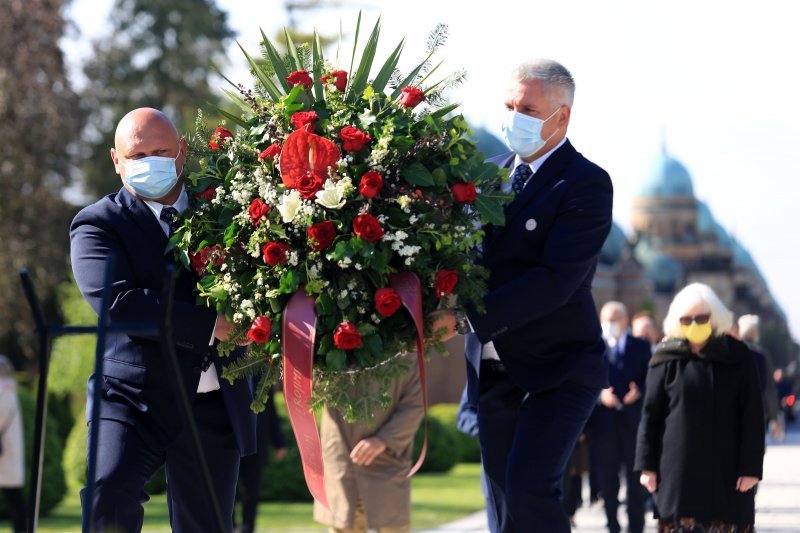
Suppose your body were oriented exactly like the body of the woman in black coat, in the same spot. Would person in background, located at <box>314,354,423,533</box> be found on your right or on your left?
on your right

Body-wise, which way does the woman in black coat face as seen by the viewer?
toward the camera

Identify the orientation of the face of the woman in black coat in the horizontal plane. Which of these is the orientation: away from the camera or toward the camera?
toward the camera

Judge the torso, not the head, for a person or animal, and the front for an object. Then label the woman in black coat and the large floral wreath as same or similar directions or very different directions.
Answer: same or similar directions

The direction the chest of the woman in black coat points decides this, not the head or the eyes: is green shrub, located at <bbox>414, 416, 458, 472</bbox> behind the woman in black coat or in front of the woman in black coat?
behind

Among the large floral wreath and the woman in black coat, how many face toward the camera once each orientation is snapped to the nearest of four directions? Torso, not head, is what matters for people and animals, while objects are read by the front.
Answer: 2

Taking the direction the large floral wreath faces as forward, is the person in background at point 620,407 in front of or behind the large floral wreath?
behind

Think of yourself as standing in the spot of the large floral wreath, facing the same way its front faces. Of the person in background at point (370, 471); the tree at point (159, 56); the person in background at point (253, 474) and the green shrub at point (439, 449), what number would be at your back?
4

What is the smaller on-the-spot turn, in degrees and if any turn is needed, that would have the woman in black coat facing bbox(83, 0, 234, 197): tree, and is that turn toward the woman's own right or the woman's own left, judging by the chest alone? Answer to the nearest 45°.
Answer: approximately 135° to the woman's own right

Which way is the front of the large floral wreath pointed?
toward the camera

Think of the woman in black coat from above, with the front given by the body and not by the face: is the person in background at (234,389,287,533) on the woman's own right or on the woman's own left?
on the woman's own right

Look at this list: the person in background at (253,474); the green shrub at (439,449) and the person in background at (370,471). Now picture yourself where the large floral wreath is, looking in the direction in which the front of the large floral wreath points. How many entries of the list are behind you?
3

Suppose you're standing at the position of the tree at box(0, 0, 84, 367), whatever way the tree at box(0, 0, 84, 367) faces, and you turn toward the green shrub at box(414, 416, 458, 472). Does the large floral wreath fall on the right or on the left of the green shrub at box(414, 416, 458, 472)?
right

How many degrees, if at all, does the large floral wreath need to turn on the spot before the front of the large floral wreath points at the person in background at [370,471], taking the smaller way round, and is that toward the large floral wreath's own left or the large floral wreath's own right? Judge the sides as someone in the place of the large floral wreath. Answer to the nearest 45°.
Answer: approximately 180°
